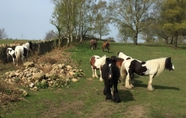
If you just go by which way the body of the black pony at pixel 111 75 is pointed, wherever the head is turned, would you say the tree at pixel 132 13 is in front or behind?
behind

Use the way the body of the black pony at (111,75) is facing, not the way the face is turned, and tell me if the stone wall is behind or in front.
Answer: behind

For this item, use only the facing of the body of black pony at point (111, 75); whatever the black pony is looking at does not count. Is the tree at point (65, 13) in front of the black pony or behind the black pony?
behind

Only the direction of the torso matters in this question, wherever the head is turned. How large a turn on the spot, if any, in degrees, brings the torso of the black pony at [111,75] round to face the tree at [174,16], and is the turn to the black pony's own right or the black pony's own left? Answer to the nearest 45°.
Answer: approximately 180°

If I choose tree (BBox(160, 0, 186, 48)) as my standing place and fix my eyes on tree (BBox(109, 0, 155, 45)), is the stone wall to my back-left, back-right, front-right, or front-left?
front-left

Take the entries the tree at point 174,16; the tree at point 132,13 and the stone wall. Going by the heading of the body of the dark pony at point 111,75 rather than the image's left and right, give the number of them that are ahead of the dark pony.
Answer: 0

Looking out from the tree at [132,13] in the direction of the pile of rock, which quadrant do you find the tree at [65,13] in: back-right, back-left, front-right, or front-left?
front-right

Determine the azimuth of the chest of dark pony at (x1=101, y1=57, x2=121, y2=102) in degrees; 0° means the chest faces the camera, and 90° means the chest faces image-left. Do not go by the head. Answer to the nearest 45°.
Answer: approximately 0°
